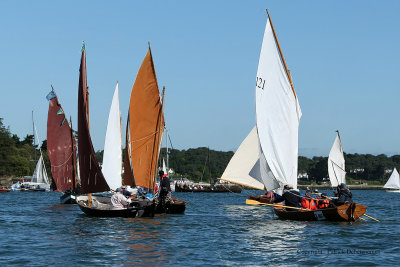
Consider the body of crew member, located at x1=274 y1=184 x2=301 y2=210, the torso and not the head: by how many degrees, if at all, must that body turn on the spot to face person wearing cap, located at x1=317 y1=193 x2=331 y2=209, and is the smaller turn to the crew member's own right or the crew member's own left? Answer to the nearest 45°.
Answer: approximately 135° to the crew member's own right

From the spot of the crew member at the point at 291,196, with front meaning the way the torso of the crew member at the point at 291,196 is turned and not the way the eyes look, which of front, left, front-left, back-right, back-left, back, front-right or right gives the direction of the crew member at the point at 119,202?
front-left

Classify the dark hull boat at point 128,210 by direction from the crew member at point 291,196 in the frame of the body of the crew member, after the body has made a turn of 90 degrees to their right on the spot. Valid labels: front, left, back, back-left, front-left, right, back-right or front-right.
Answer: back-left

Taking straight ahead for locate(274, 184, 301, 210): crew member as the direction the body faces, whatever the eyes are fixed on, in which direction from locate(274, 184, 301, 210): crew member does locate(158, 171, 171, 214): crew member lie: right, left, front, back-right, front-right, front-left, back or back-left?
front-left

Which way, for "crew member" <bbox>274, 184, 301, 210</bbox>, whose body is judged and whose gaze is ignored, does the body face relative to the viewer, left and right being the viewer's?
facing away from the viewer and to the left of the viewer
